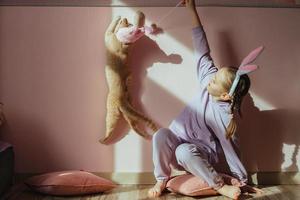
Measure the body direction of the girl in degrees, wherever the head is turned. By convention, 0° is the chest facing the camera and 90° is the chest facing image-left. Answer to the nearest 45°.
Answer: approximately 45°

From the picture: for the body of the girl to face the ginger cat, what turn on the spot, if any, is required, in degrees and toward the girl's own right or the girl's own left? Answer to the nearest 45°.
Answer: approximately 45° to the girl's own right

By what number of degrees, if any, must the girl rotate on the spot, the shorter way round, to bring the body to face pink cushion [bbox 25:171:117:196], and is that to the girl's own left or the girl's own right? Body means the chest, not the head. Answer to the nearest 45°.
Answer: approximately 45° to the girl's own right
